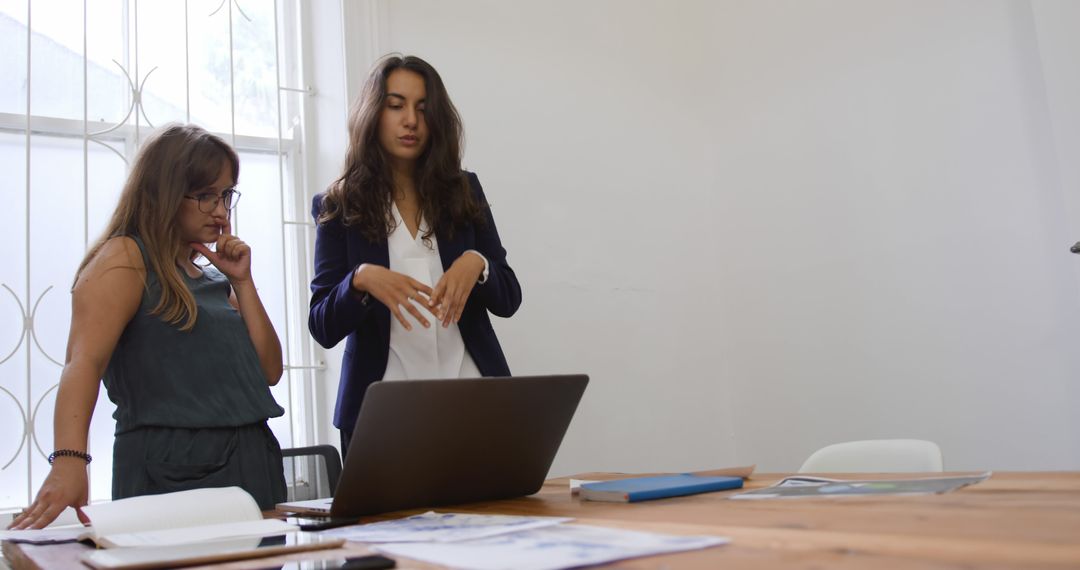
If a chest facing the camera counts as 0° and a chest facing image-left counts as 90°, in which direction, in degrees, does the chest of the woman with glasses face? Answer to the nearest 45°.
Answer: approximately 315°

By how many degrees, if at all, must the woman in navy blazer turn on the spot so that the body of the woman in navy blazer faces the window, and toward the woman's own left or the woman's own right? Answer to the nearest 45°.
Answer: approximately 135° to the woman's own right

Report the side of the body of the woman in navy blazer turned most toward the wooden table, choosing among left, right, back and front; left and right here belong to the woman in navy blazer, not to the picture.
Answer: front

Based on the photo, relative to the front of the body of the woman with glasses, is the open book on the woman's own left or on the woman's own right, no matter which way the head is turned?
on the woman's own right

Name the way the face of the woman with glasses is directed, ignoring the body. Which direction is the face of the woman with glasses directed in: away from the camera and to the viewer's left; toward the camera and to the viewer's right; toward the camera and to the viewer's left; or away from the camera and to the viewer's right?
toward the camera and to the viewer's right

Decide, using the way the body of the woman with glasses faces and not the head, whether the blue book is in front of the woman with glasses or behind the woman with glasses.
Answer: in front

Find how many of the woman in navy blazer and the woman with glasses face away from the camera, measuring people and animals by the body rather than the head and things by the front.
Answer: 0

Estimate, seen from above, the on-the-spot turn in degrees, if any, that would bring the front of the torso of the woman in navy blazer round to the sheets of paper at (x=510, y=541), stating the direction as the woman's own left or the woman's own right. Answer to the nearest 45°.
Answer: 0° — they already face it

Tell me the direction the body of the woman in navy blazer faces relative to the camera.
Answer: toward the camera
